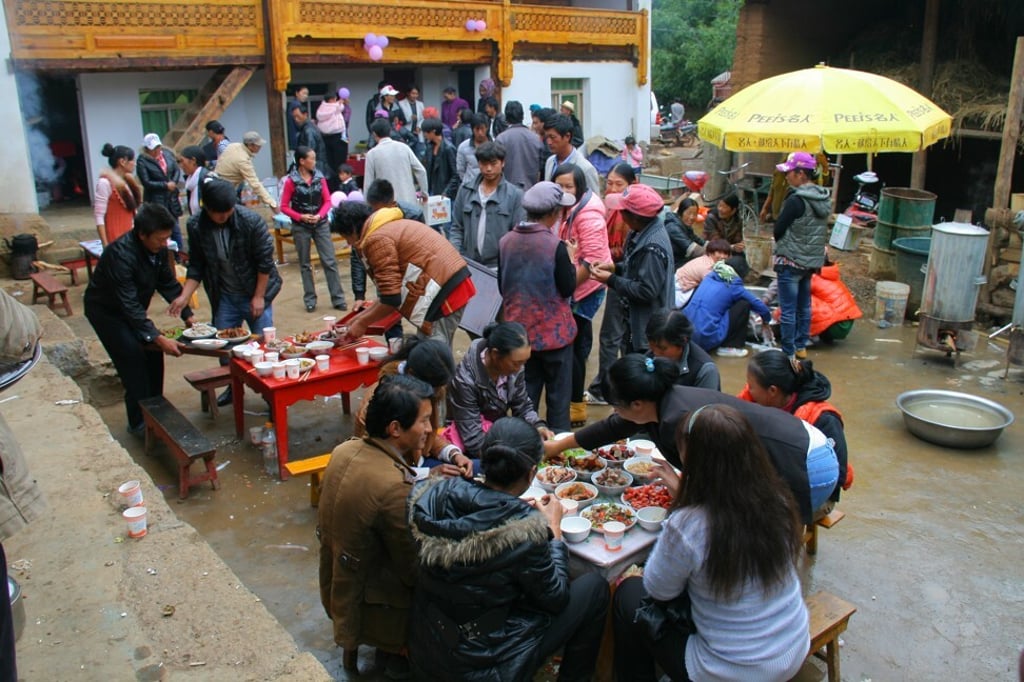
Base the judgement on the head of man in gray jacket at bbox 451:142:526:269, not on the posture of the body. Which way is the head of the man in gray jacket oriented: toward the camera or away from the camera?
toward the camera

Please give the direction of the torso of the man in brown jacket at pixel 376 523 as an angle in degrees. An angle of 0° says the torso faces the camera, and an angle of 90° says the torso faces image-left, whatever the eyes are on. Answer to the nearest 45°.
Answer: approximately 225°

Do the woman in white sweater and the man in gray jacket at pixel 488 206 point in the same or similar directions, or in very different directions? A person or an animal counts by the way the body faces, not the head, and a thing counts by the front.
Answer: very different directions

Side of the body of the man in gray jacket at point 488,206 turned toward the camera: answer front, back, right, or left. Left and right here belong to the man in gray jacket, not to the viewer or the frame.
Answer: front

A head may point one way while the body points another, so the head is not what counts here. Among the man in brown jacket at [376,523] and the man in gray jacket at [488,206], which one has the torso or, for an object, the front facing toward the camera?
the man in gray jacket

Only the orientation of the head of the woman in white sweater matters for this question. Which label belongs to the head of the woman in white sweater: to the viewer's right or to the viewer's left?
to the viewer's left

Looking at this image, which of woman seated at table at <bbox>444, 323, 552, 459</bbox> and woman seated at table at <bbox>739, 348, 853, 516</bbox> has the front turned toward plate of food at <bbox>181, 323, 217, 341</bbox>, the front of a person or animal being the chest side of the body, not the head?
woman seated at table at <bbox>739, 348, 853, 516</bbox>

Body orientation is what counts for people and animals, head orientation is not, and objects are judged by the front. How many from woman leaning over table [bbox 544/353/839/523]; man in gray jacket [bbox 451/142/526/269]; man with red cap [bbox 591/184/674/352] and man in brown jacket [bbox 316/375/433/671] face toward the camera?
1

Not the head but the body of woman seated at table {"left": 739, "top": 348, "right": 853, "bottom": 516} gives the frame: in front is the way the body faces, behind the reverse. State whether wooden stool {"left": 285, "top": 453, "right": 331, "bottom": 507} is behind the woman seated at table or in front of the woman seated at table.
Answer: in front

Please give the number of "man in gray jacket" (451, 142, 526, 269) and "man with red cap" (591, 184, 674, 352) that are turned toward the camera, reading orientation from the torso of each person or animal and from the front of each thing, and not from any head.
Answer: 1

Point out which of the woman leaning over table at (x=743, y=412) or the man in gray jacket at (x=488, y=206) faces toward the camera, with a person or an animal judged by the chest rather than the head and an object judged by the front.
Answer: the man in gray jacket

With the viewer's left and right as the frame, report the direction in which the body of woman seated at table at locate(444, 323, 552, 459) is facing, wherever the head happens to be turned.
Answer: facing the viewer and to the right of the viewer

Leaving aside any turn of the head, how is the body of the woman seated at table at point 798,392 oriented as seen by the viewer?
to the viewer's left

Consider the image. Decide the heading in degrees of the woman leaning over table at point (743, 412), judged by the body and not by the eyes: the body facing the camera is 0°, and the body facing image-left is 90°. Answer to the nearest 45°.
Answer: approximately 90°

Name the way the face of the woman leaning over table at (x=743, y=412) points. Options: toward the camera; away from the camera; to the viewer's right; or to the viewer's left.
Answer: to the viewer's left

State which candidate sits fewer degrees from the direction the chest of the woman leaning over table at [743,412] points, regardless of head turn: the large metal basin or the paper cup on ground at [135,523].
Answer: the paper cup on ground

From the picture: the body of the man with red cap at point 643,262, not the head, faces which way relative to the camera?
to the viewer's left

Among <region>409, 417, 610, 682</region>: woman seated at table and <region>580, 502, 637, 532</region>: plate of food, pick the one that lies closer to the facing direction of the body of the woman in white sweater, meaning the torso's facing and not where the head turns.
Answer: the plate of food

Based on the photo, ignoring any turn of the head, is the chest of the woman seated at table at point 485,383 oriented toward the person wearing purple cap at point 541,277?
no
